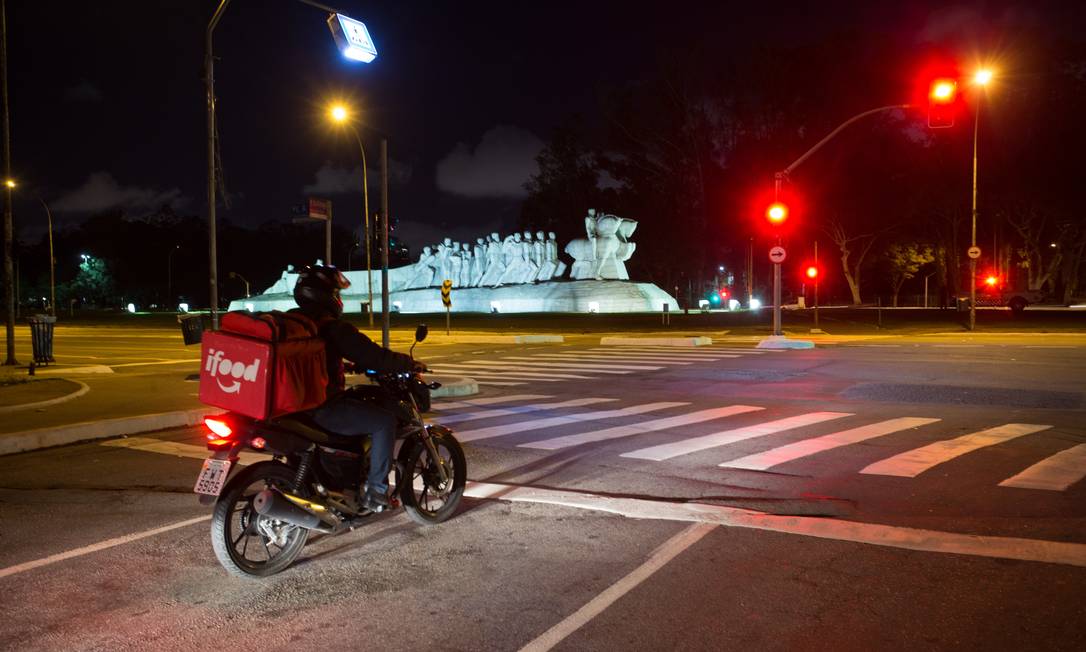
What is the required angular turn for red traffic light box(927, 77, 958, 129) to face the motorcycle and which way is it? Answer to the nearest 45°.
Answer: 0° — it already faces it

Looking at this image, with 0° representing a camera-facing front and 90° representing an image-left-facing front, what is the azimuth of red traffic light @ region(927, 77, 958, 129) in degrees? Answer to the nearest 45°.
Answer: approximately 0°

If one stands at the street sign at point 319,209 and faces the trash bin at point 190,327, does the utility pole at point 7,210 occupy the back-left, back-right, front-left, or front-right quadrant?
front-right

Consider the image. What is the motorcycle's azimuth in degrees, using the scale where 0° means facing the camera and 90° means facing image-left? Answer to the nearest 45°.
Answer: approximately 225°

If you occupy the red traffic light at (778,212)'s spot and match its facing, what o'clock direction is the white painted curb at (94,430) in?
The white painted curb is roughly at 1 o'clock from the red traffic light.

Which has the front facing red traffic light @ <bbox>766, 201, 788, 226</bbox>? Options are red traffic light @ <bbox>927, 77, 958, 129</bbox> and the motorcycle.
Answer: the motorcycle

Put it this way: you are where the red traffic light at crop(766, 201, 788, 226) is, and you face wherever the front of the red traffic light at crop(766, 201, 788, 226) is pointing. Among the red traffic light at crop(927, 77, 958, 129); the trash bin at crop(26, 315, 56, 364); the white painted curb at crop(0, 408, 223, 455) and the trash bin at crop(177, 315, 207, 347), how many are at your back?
0

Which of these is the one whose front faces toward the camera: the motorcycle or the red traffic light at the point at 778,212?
the red traffic light

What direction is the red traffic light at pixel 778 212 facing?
toward the camera

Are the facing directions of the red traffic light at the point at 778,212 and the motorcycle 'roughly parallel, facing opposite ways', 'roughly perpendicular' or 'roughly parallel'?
roughly parallel, facing opposite ways

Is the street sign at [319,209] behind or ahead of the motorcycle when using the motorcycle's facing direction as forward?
ahead

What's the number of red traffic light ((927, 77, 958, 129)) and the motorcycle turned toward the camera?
1

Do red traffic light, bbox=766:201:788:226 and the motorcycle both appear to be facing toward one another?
yes

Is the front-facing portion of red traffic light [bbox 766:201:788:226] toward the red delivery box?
yes

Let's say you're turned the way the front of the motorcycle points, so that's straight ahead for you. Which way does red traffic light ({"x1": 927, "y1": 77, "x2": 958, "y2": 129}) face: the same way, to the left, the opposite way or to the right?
the opposite way

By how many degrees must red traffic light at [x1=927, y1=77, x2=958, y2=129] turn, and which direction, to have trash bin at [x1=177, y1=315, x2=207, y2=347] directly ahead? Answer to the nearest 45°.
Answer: approximately 45° to its right
